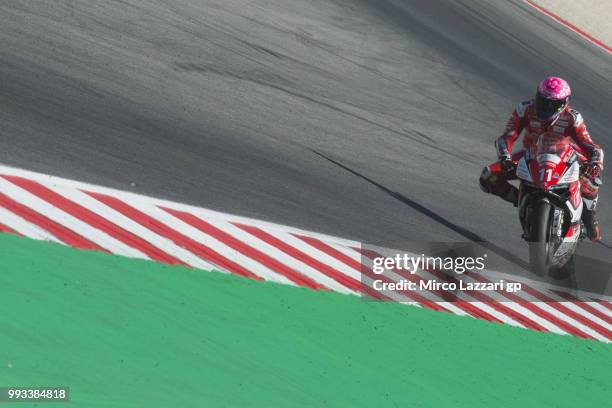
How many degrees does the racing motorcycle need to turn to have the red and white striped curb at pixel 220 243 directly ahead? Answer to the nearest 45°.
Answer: approximately 45° to its right

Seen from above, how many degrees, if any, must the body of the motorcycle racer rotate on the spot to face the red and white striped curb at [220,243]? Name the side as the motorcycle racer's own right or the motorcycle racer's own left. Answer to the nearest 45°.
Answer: approximately 45° to the motorcycle racer's own right
